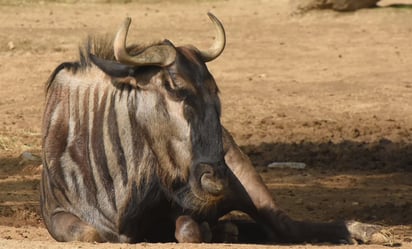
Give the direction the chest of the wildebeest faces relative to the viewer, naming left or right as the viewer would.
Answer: facing the viewer and to the right of the viewer
